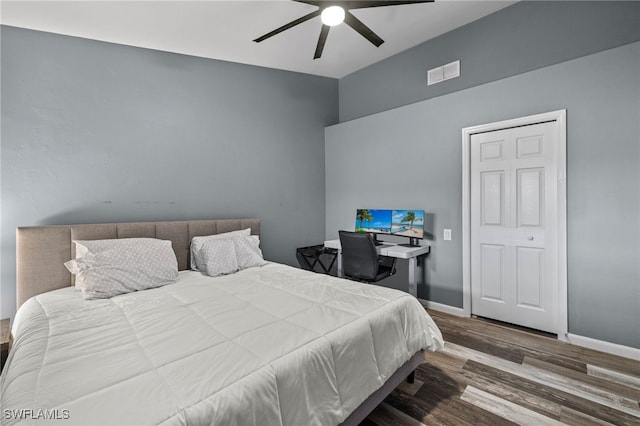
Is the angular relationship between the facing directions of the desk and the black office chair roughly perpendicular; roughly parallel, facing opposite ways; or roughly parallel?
roughly parallel, facing opposite ways

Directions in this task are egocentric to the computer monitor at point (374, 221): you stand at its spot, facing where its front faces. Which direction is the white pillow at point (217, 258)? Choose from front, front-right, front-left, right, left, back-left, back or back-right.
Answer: front

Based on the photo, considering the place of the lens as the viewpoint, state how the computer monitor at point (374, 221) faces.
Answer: facing the viewer and to the left of the viewer

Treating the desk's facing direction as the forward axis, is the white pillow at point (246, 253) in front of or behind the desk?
in front

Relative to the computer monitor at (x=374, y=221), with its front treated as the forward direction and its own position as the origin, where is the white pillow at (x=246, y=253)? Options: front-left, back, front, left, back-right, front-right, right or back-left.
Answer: front

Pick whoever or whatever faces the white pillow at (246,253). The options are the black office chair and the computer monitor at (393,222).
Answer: the computer monitor

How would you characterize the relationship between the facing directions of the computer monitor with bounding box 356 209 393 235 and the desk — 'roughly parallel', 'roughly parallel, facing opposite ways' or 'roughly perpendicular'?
roughly parallel

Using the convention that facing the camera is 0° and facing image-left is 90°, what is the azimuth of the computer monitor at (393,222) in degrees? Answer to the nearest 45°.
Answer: approximately 45°

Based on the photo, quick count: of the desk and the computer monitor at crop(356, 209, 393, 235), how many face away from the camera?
0

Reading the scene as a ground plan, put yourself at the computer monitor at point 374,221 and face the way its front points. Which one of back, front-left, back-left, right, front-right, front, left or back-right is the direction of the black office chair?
front-left

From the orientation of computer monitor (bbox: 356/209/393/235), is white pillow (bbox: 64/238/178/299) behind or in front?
in front

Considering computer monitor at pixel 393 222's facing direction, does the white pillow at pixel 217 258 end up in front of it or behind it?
in front

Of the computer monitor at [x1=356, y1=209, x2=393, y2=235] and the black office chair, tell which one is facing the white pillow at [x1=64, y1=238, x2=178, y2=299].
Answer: the computer monitor

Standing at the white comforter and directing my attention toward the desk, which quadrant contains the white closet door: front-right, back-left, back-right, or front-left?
front-right

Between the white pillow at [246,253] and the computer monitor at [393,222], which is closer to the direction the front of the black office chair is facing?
the computer monitor
